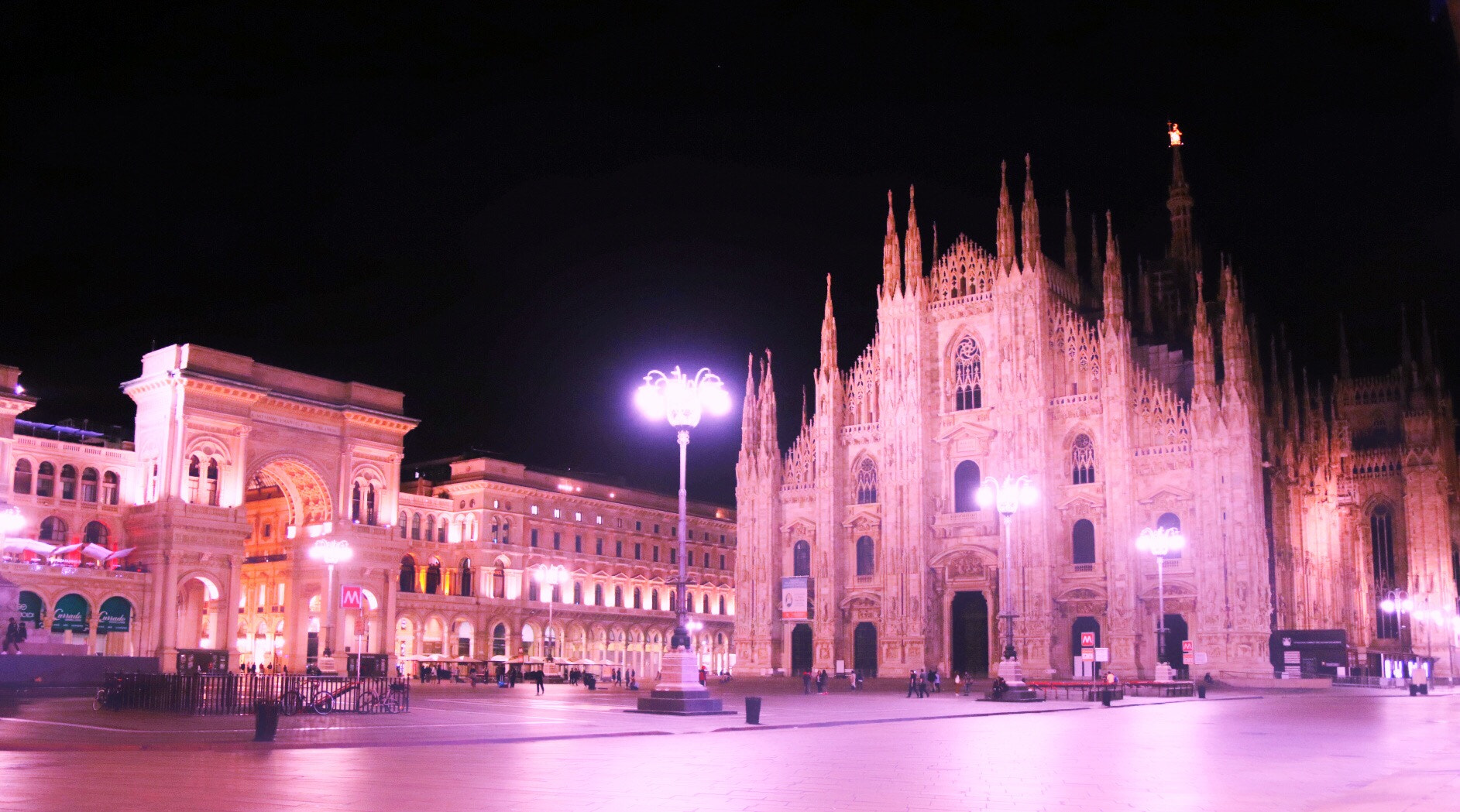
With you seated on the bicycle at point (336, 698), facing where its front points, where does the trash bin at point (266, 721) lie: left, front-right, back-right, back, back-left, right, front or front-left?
right

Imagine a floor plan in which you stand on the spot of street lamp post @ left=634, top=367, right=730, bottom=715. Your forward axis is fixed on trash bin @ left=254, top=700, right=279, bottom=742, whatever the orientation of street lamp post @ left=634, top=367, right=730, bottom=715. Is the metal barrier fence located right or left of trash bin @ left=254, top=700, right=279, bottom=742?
right
